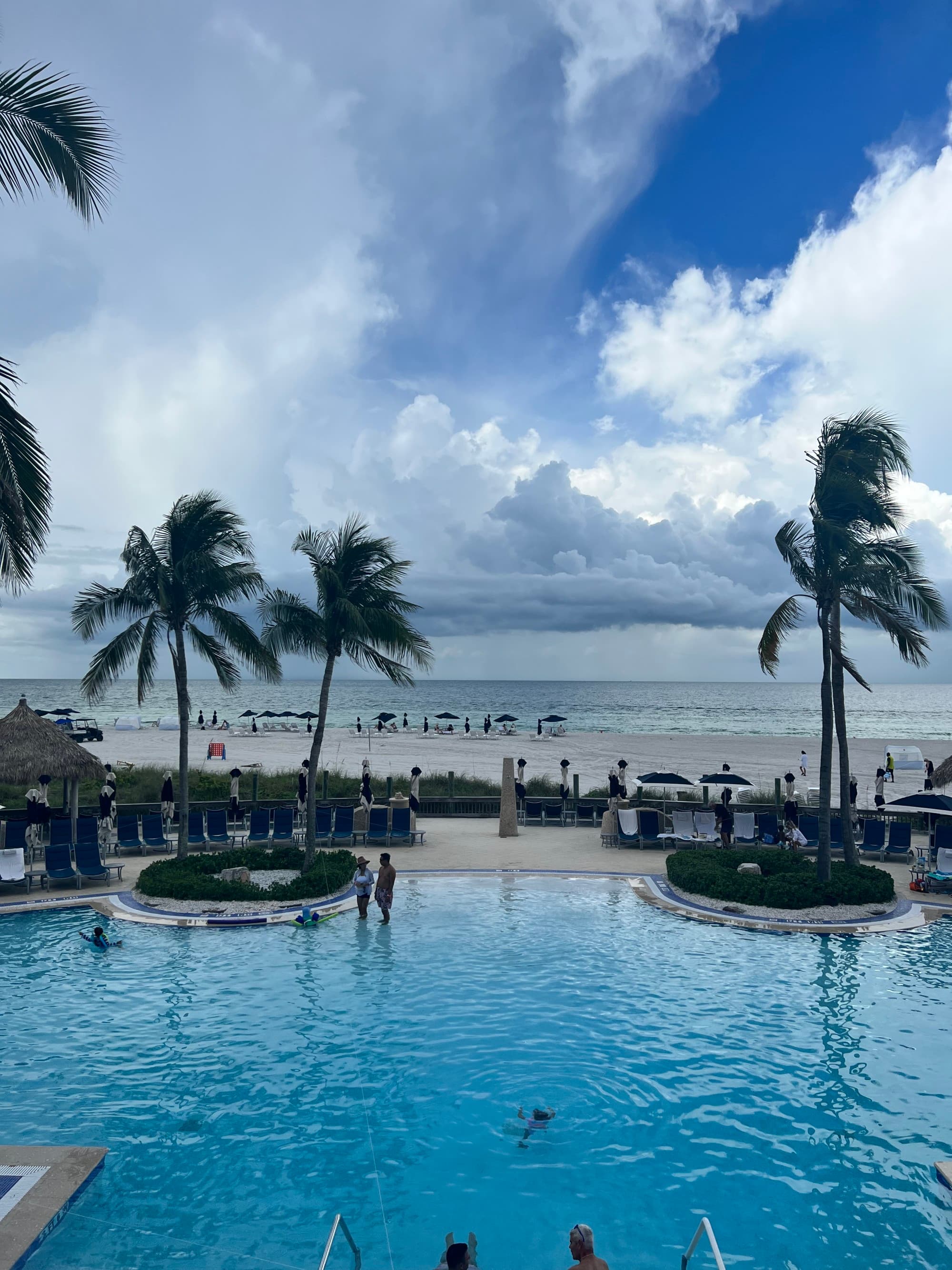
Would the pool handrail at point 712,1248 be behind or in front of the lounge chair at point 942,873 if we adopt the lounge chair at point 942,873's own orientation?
in front

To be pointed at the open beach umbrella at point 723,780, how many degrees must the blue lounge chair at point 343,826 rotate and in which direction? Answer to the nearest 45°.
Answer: approximately 90° to its left

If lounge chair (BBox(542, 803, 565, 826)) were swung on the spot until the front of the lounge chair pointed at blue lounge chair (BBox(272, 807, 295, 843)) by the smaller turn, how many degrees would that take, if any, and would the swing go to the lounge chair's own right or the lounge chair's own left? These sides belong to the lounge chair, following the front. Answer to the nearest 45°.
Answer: approximately 45° to the lounge chair's own right

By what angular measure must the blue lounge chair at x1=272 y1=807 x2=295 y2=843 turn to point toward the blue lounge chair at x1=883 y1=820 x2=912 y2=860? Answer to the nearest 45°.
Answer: approximately 90° to its left

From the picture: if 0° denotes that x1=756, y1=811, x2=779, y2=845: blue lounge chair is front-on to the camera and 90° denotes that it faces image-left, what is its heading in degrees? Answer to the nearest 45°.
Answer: approximately 0°

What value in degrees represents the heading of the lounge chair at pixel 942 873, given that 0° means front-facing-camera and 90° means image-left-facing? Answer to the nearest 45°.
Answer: approximately 45°

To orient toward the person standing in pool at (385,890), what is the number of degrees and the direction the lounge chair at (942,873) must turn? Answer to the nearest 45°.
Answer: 0° — it already faces them

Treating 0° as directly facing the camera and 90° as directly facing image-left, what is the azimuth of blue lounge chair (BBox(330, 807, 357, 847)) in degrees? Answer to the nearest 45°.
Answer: approximately 0°
